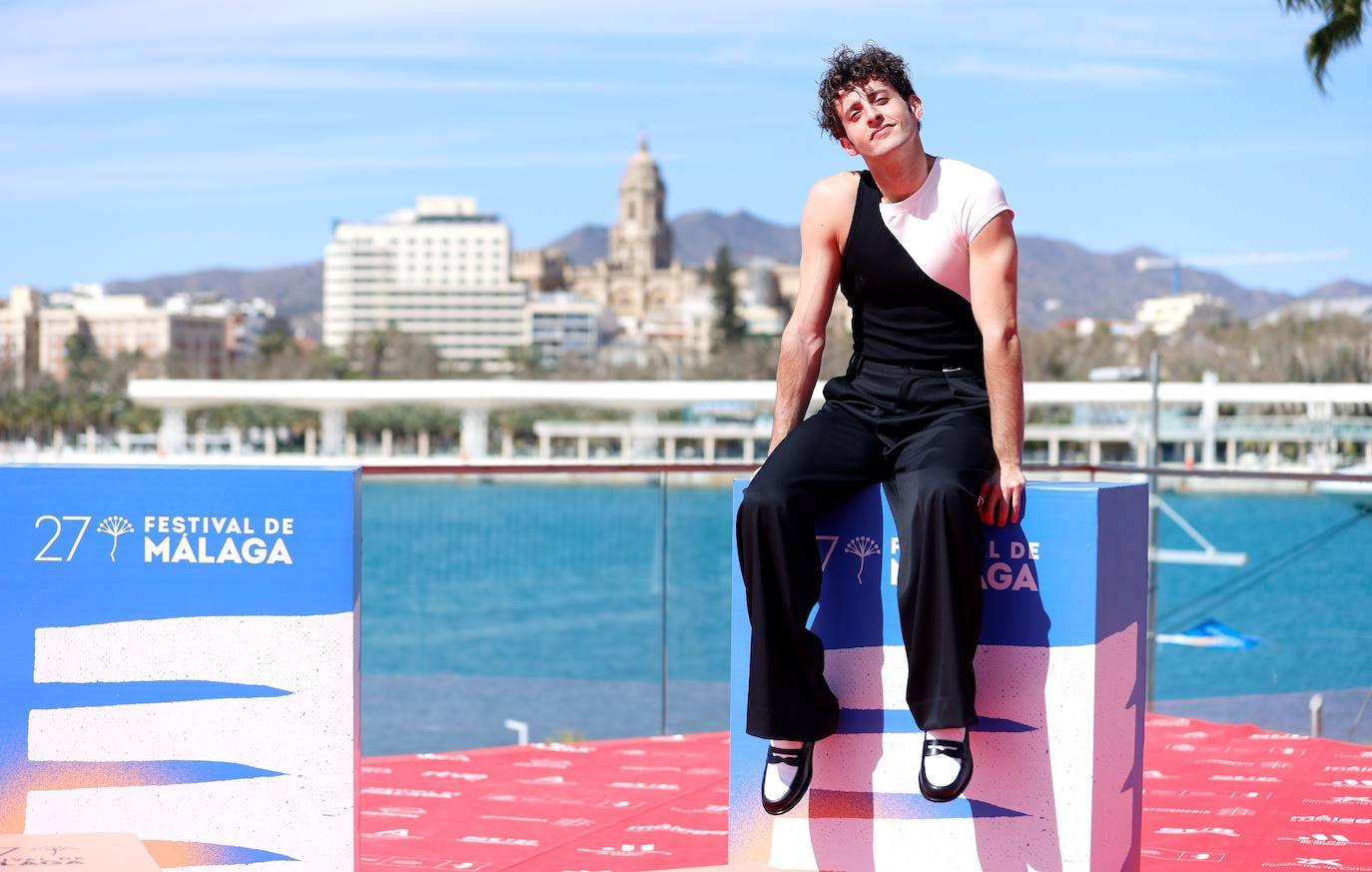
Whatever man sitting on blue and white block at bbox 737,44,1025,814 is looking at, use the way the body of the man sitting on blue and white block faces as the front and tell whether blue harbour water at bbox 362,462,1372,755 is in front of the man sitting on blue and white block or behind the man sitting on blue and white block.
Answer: behind

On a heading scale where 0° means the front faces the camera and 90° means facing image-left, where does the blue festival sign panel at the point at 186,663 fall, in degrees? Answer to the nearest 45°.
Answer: approximately 0°

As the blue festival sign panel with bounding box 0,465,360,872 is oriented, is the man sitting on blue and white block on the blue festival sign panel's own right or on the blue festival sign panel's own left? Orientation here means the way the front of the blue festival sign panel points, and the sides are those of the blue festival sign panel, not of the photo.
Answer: on the blue festival sign panel's own left

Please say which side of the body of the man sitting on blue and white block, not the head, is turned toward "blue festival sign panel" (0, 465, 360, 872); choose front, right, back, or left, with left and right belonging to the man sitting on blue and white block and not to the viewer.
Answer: right

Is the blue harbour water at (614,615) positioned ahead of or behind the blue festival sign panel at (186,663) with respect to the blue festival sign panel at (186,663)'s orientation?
behind

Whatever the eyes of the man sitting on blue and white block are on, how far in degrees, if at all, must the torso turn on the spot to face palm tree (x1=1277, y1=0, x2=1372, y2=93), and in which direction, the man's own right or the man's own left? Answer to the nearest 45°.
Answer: approximately 180°

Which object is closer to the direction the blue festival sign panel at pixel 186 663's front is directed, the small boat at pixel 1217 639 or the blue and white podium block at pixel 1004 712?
the blue and white podium block

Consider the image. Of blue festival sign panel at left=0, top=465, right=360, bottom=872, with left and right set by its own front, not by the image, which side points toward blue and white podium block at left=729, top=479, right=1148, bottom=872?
left

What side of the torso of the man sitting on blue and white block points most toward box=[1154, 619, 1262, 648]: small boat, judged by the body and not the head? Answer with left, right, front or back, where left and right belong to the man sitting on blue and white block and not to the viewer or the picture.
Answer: back

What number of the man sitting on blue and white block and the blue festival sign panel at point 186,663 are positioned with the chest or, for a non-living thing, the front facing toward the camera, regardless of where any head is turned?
2
